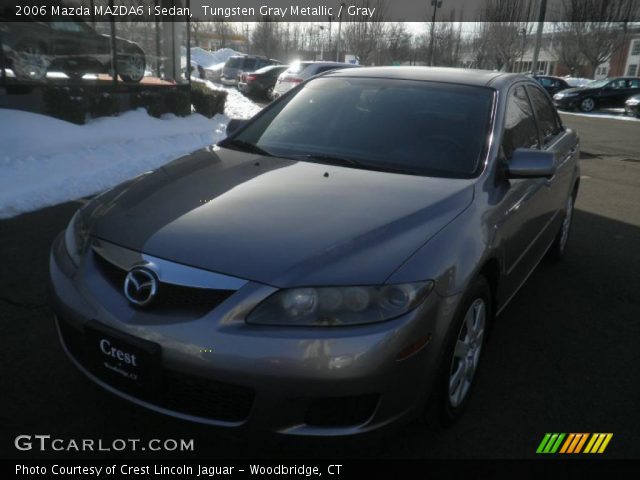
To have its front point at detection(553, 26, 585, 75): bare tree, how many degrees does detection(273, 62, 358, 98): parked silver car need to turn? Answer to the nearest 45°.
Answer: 0° — it already faces it

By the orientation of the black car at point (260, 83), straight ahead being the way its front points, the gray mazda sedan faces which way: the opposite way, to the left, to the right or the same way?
the opposite way

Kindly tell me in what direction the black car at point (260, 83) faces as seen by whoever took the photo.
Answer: facing away from the viewer and to the right of the viewer

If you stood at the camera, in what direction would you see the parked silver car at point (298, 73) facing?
facing away from the viewer and to the right of the viewer

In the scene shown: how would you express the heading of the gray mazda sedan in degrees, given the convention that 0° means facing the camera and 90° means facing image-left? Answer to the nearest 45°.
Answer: approximately 45°

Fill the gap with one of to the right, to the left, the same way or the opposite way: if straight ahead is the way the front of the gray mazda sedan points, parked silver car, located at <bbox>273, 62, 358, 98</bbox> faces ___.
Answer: the opposite way

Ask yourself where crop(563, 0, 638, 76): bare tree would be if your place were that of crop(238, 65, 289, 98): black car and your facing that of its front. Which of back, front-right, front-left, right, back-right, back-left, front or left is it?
front

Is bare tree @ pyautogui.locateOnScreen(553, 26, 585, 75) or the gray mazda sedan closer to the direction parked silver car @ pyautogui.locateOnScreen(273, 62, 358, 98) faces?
the bare tree

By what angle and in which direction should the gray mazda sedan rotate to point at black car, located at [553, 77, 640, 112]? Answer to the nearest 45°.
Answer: approximately 180°
